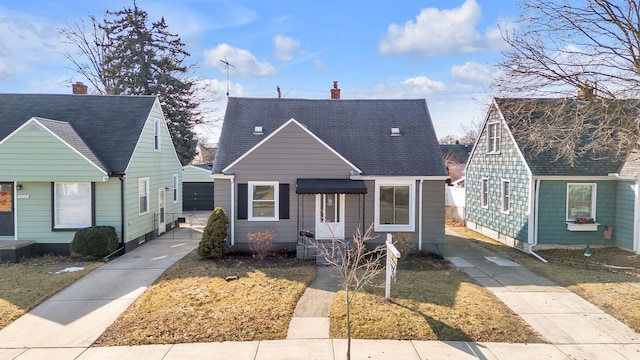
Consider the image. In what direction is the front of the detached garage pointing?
toward the camera

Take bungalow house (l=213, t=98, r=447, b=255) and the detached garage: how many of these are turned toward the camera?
2

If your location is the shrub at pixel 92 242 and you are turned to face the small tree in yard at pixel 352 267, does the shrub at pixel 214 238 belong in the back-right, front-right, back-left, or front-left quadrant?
front-left

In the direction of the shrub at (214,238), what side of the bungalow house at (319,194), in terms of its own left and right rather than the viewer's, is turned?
right

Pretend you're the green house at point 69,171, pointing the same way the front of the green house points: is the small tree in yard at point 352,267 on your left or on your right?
on your left

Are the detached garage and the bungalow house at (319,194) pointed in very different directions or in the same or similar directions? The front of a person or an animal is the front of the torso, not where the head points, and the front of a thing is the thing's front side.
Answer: same or similar directions

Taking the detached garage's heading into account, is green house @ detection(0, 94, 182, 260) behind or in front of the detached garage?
in front

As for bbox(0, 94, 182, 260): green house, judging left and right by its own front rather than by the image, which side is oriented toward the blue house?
left

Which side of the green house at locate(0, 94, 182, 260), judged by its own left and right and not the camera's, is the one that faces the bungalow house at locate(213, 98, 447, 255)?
left

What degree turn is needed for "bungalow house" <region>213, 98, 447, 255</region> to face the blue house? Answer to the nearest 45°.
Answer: approximately 90° to its left

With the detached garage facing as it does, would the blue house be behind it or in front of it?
in front

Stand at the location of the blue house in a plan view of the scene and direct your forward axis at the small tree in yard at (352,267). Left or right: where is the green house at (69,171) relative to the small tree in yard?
right

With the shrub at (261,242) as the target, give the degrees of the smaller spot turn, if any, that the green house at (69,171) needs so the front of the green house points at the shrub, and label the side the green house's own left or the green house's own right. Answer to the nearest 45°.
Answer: approximately 90° to the green house's own left

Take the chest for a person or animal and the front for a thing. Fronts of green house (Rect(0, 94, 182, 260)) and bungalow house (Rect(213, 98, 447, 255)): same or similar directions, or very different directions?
same or similar directions

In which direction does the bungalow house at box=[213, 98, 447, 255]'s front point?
toward the camera

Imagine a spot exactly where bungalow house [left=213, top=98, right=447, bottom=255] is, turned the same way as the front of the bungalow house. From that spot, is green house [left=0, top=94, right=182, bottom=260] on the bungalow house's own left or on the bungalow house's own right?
on the bungalow house's own right

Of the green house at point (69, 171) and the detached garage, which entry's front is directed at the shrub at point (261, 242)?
the detached garage
